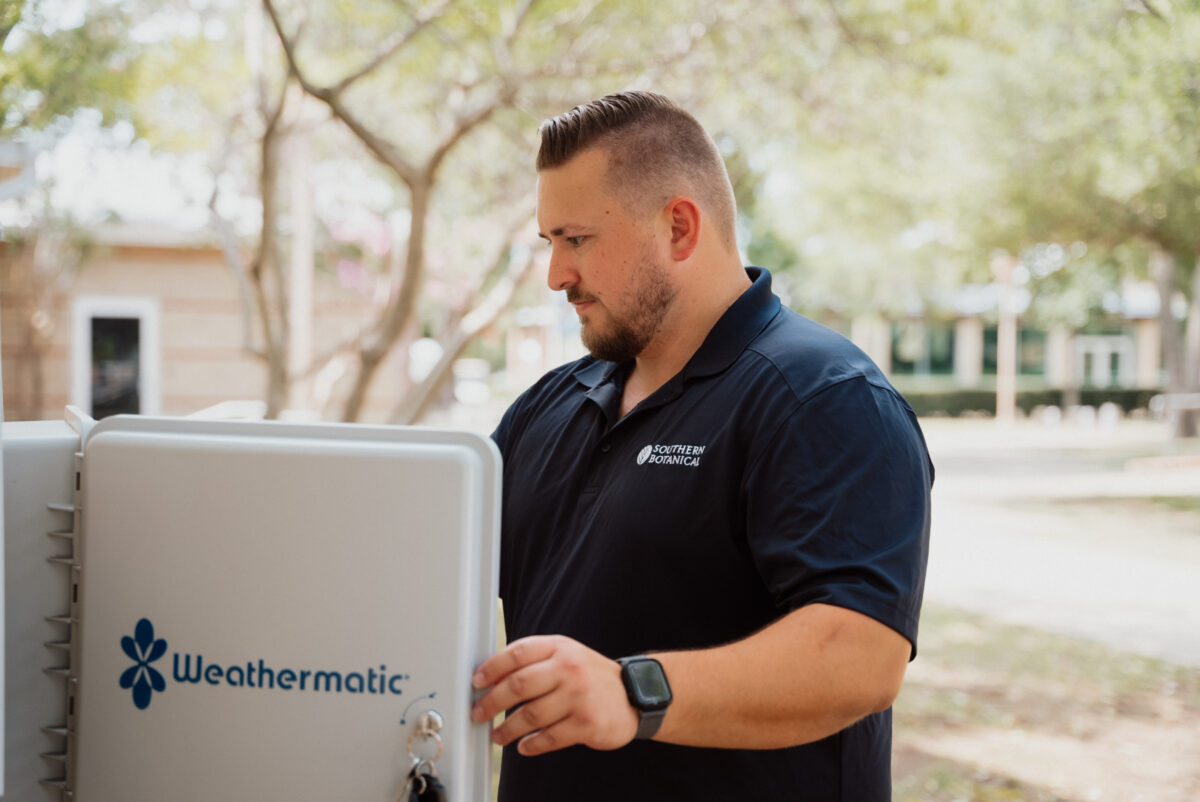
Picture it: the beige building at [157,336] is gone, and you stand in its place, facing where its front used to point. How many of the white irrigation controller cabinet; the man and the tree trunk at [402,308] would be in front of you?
3

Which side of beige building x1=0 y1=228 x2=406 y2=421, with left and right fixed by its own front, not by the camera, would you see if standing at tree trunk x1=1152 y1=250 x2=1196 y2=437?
left

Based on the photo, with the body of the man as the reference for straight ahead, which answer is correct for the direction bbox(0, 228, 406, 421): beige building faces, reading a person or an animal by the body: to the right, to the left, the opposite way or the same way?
to the left

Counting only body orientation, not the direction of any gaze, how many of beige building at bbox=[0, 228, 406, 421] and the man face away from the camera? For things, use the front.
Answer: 0

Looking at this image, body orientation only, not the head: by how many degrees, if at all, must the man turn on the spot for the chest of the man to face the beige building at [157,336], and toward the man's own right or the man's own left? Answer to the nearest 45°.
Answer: approximately 90° to the man's own right

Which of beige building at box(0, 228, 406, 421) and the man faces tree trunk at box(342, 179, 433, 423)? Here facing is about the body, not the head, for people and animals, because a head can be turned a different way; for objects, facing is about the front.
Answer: the beige building

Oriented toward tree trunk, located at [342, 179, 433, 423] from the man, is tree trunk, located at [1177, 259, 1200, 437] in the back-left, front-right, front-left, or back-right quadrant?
front-right

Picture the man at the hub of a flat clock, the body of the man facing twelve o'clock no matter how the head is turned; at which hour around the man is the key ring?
The key ring is roughly at 11 o'clock from the man.

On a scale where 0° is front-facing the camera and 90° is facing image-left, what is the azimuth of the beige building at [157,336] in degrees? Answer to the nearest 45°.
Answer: approximately 0°

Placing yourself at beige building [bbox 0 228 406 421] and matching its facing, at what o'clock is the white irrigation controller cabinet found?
The white irrigation controller cabinet is roughly at 12 o'clock from the beige building.

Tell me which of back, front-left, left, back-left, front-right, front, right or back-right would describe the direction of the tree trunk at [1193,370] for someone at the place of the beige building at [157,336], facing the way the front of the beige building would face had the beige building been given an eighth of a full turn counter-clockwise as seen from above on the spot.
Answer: front-left

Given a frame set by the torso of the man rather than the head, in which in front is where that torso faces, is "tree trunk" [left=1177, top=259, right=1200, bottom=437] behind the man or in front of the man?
behind

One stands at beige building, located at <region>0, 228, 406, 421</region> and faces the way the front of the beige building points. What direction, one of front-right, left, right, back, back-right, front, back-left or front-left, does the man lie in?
front

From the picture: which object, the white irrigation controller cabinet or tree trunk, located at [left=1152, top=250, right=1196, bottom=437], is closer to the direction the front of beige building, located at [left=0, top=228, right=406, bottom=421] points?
the white irrigation controller cabinet

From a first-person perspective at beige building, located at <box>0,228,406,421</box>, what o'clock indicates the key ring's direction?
The key ring is roughly at 12 o'clock from the beige building.

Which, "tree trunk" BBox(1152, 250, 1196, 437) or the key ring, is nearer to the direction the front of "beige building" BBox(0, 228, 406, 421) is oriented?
the key ring

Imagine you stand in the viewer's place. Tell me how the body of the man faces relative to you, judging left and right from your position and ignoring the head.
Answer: facing the viewer and to the left of the viewer
